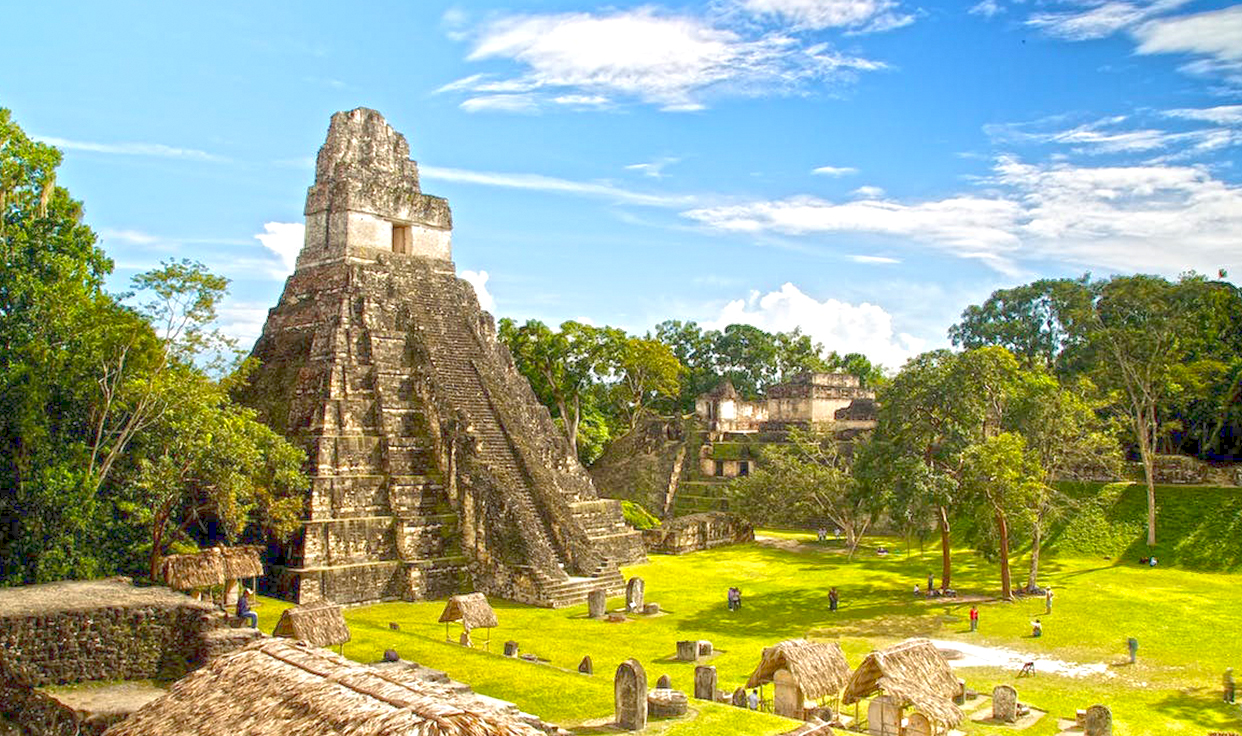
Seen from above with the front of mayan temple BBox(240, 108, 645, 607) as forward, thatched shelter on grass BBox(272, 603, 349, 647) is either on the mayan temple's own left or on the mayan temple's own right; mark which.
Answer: on the mayan temple's own right

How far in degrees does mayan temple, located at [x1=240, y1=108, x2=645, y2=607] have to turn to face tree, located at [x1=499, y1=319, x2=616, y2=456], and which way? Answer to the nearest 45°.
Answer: approximately 135° to its left

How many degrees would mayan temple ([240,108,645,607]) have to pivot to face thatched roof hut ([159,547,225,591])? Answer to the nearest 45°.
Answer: approximately 90° to its right

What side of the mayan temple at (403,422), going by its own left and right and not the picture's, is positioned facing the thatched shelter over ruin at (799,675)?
front

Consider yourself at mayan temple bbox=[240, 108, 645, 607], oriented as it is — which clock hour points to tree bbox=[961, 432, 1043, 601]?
The tree is roughly at 11 o'clock from the mayan temple.

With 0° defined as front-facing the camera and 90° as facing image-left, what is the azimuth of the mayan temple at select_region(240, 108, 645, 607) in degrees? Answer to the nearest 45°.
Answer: approximately 315°

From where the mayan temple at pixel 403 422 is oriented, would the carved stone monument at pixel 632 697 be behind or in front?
in front

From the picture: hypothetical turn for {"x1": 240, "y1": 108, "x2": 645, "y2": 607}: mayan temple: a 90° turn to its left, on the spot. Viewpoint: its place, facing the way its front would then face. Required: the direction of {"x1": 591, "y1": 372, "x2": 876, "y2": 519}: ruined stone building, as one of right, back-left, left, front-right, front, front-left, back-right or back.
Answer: front

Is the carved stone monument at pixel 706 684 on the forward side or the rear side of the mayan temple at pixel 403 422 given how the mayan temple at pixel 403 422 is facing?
on the forward side

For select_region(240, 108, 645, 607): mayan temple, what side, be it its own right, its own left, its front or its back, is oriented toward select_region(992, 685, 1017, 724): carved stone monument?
front

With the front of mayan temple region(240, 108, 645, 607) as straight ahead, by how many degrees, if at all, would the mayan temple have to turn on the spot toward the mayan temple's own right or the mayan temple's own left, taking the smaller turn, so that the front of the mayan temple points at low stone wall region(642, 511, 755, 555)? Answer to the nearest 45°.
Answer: approximately 90° to the mayan temple's own left

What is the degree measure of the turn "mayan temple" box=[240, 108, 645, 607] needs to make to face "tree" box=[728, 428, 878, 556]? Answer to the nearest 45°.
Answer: approximately 90° to its left
